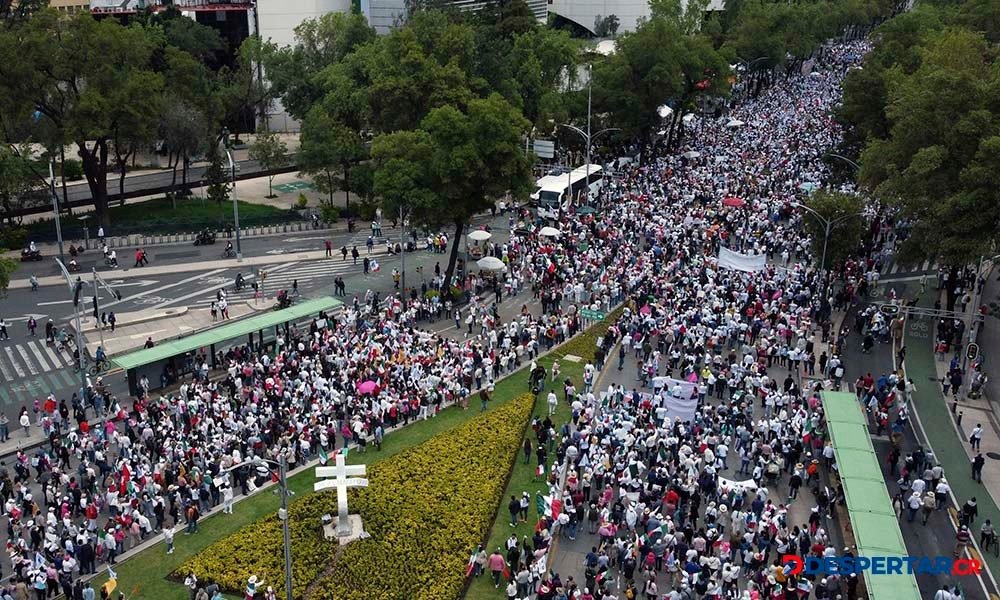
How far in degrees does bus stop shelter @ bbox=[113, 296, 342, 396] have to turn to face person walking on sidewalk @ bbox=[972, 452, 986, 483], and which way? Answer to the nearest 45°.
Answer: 0° — it already faces them

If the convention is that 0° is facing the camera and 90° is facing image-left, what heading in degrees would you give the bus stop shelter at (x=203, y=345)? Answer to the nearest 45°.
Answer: approximately 315°

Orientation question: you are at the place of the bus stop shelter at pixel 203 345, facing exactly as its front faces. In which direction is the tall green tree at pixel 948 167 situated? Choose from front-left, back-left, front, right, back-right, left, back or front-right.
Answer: front-left

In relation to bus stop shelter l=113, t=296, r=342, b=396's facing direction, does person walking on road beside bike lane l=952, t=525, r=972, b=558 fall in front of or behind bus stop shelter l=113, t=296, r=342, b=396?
in front

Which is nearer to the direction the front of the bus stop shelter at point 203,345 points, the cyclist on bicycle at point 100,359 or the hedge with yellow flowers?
the hedge with yellow flowers

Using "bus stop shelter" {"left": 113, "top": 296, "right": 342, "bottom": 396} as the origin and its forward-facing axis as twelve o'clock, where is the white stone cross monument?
The white stone cross monument is roughly at 1 o'clock from the bus stop shelter.

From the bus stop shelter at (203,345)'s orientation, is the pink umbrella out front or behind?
out front
